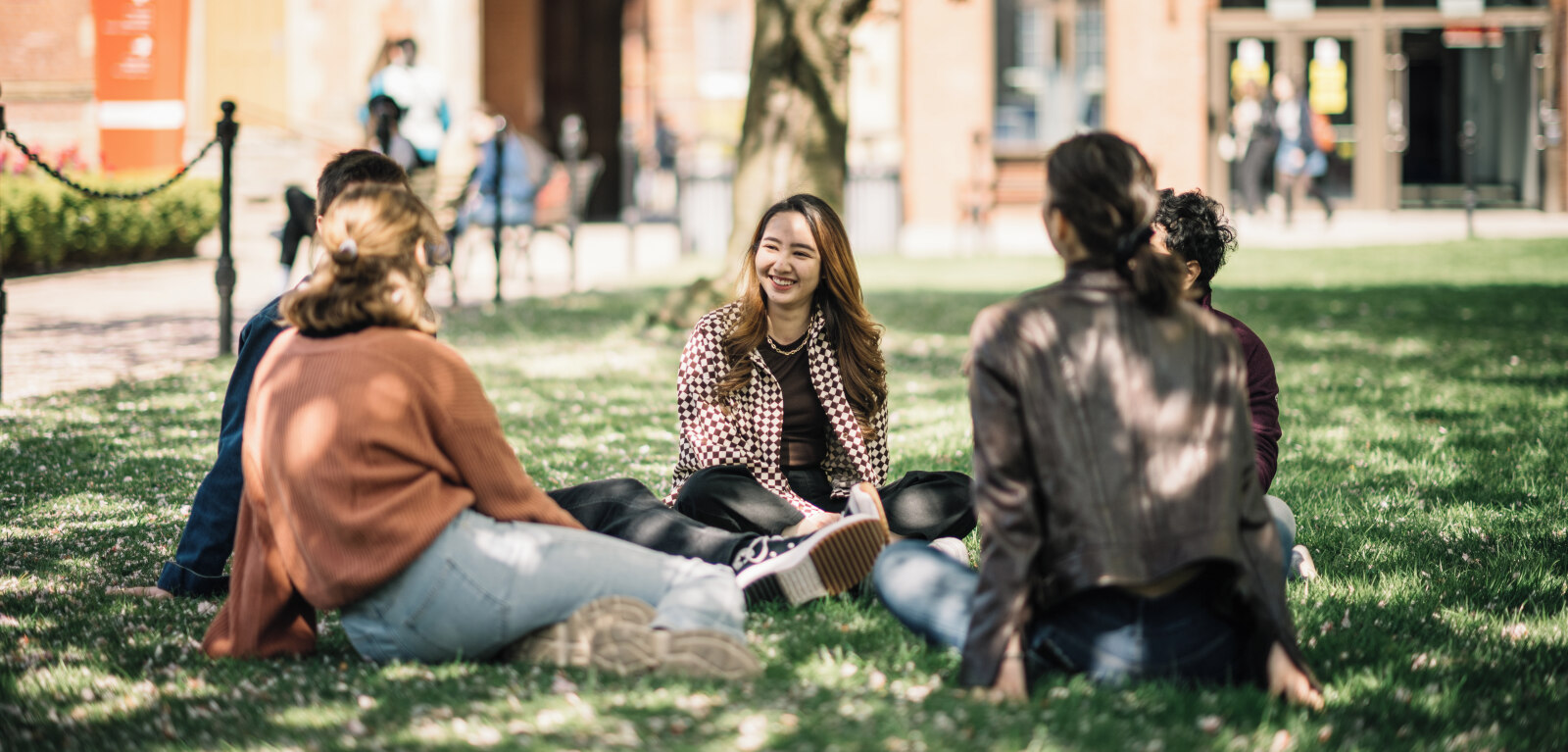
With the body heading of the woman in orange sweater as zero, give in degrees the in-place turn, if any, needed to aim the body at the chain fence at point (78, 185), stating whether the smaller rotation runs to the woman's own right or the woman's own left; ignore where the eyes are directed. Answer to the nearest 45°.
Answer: approximately 45° to the woman's own left

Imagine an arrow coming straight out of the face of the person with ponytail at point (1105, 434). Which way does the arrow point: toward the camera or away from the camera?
away from the camera

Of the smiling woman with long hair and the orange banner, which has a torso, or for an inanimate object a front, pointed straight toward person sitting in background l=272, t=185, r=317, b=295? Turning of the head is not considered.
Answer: the orange banner

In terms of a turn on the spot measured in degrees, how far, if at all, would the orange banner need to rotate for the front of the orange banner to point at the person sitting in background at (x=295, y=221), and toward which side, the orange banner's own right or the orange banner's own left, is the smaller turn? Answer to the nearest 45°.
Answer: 0° — it already faces them

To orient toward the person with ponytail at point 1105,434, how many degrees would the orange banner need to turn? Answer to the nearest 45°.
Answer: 0° — it already faces them

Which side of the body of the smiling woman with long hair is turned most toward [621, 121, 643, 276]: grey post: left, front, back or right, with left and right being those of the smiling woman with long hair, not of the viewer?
back

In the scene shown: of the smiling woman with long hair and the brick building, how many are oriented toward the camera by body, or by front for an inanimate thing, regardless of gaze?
2

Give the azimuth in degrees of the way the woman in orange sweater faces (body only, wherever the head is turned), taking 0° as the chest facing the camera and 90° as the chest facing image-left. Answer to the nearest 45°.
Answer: approximately 225°
